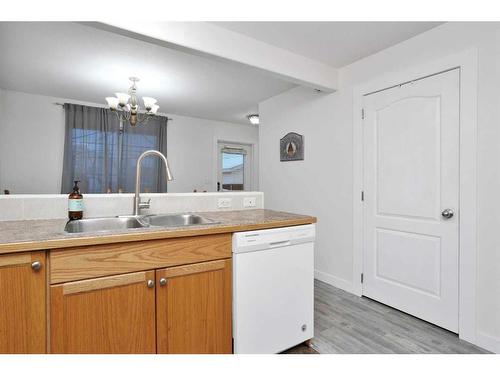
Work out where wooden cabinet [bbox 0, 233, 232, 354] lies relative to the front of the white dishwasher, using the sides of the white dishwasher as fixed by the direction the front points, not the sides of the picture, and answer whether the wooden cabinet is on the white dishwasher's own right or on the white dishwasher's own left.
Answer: on the white dishwasher's own right

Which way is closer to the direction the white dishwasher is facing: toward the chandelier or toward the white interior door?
the white interior door

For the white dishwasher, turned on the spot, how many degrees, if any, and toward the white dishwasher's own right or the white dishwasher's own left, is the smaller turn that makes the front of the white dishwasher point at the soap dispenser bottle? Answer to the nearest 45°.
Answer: approximately 135° to the white dishwasher's own right

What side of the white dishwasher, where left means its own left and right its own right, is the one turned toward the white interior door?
left

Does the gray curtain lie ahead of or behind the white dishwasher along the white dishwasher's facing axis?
behind

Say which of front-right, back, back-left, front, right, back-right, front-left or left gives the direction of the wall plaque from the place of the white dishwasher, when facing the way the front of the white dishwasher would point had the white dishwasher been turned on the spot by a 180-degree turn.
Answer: front-right

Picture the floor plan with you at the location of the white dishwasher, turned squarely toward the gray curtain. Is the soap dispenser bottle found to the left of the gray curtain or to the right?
left

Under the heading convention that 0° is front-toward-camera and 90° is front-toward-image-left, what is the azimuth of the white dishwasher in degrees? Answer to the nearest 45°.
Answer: approximately 315°

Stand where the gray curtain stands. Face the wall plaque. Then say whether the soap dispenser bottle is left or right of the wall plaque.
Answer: right

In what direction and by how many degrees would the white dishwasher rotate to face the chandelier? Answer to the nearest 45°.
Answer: approximately 180°
